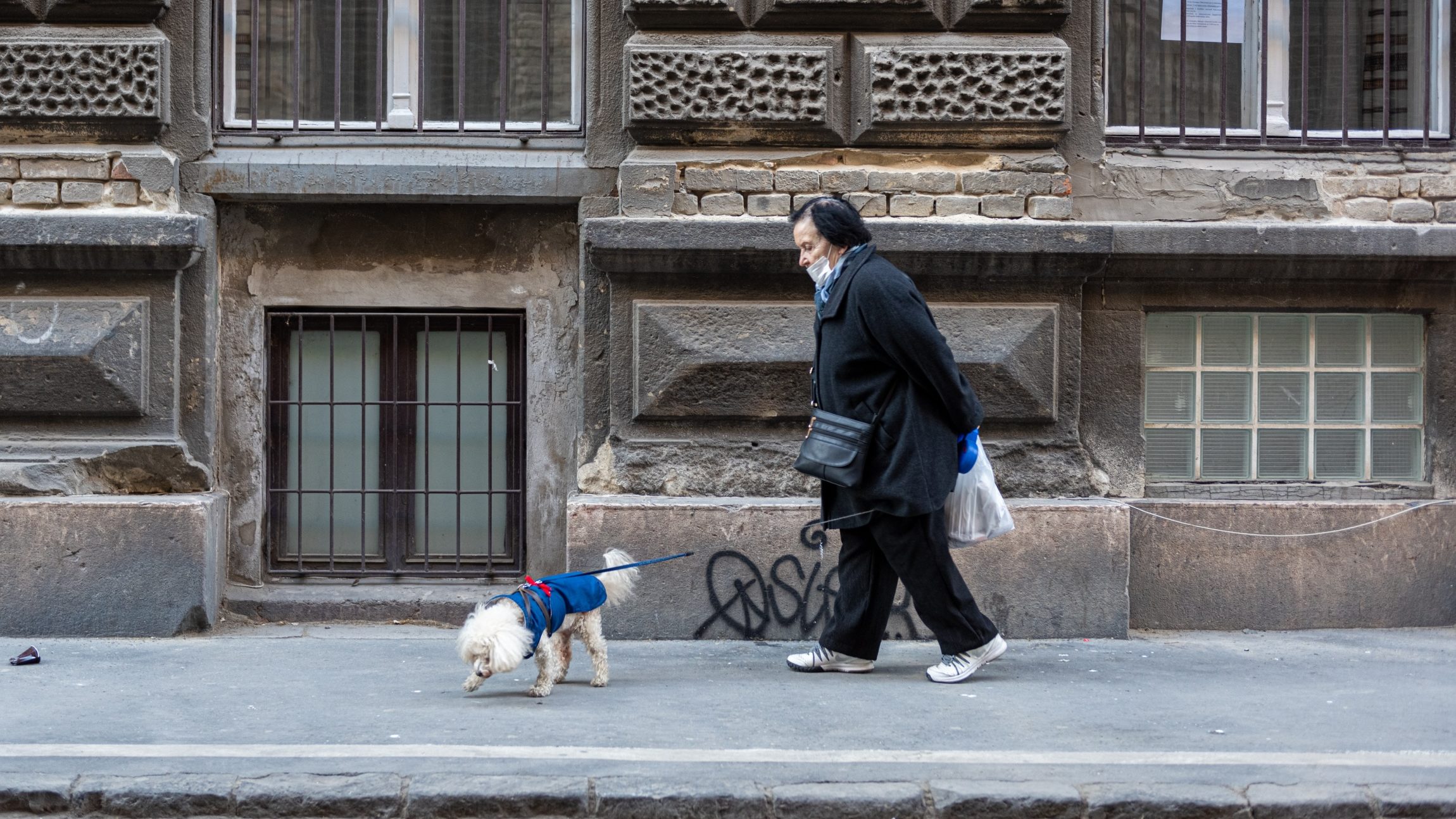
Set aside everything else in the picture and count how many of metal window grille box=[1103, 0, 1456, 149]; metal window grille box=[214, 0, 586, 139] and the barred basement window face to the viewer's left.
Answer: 0

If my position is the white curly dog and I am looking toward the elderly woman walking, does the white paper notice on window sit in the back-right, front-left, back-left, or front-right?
front-left

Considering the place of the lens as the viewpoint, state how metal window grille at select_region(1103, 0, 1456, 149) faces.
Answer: facing the viewer

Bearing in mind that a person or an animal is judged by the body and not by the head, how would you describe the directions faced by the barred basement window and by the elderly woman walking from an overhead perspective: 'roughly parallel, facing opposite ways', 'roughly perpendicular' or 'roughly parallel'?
roughly perpendicular

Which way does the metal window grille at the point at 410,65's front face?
toward the camera

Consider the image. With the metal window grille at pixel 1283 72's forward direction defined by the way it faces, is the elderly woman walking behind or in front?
in front

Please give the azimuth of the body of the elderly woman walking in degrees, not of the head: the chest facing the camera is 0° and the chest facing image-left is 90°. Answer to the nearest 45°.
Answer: approximately 90°

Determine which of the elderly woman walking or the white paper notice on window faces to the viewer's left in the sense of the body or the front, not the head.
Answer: the elderly woman walking

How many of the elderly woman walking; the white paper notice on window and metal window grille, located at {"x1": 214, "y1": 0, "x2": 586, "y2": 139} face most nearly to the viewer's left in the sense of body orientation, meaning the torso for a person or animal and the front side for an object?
1

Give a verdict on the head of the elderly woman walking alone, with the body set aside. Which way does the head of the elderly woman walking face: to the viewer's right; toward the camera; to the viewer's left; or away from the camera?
to the viewer's left
